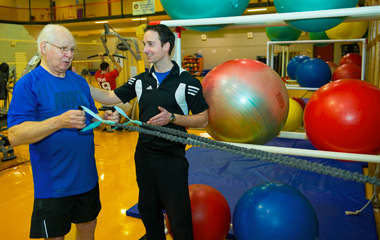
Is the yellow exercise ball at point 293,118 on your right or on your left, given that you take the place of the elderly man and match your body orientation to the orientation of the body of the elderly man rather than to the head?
on your left

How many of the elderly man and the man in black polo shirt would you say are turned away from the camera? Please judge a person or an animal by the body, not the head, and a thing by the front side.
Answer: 0

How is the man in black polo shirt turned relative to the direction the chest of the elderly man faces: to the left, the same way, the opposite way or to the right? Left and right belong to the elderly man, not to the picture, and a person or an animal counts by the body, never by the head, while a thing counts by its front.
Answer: to the right

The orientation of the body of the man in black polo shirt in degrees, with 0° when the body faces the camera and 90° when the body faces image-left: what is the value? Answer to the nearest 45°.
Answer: approximately 45°

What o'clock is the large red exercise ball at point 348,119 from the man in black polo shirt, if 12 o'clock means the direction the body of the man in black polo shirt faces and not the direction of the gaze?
The large red exercise ball is roughly at 8 o'clock from the man in black polo shirt.

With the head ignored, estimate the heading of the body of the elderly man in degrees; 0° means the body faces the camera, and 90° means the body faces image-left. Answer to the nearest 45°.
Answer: approximately 315°

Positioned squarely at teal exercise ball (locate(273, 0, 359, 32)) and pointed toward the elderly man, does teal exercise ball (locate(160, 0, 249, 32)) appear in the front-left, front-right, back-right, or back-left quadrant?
front-right
